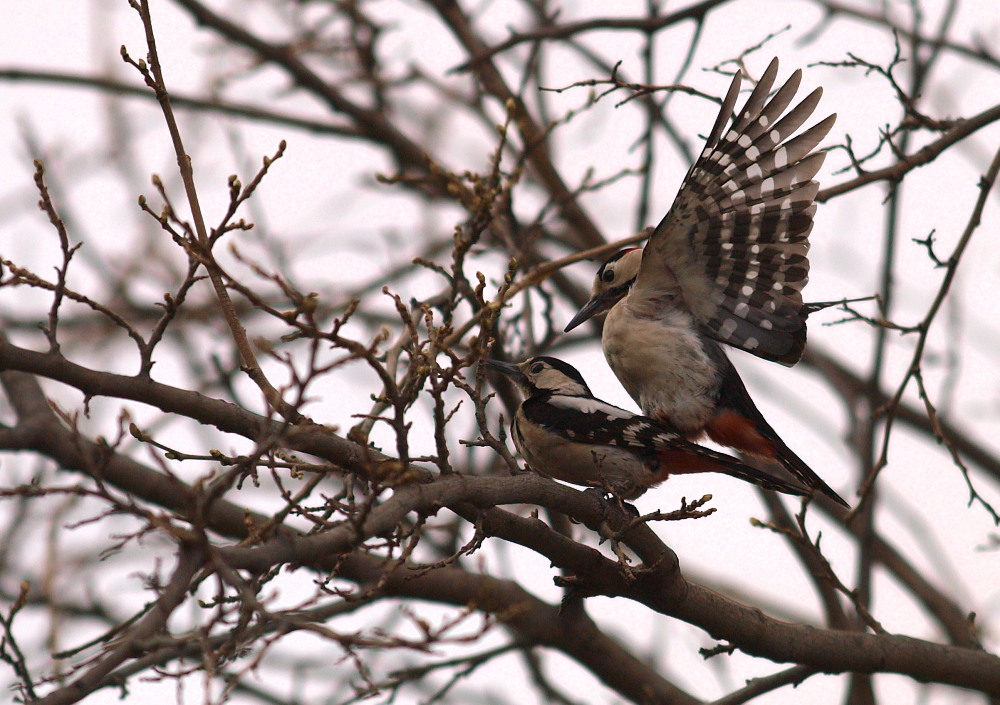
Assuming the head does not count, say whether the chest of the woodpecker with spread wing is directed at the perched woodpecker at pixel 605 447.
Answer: yes

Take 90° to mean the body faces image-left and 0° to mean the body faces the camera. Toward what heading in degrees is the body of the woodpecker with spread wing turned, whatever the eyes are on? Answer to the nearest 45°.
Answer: approximately 90°

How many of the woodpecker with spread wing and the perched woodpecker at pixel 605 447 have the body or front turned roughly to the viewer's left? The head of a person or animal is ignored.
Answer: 2

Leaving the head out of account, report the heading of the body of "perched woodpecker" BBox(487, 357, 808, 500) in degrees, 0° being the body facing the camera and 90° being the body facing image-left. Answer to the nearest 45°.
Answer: approximately 90°
